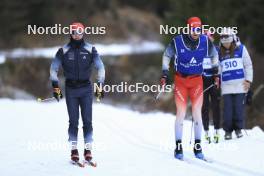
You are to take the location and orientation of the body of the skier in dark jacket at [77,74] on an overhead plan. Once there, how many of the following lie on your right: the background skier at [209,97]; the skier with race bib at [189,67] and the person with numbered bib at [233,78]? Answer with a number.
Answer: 0

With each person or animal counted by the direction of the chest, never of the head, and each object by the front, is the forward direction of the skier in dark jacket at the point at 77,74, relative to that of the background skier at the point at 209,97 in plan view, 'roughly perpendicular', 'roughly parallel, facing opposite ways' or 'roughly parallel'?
roughly parallel

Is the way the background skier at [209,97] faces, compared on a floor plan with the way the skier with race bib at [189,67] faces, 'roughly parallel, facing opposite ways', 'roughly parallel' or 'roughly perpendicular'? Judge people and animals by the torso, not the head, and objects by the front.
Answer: roughly parallel

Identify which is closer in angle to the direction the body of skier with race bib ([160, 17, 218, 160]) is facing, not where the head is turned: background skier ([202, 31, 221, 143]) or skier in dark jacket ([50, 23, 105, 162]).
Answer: the skier in dark jacket

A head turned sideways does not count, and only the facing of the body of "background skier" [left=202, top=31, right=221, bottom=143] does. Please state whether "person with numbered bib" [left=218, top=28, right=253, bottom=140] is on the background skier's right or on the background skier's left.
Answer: on the background skier's left

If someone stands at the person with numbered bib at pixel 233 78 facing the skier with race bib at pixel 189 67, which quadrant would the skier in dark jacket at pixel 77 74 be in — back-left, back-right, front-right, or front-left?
front-right

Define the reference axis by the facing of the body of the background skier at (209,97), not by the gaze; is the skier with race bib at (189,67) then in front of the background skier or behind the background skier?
in front

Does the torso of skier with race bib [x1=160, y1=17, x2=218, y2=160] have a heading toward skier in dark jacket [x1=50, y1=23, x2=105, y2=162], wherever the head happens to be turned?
no

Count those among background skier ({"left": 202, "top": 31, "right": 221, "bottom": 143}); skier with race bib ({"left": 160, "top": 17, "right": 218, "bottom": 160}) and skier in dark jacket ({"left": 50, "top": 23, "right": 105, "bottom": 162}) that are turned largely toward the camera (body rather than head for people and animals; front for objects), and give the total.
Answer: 3

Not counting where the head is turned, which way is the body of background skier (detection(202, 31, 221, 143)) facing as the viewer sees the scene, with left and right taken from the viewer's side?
facing the viewer

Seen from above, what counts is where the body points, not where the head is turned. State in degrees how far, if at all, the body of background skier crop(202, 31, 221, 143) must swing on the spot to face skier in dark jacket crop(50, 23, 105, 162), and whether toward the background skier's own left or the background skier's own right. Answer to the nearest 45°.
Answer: approximately 45° to the background skier's own right

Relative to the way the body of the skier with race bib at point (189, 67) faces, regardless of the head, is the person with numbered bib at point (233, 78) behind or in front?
behind

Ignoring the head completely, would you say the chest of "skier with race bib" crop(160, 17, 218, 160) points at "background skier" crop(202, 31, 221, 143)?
no

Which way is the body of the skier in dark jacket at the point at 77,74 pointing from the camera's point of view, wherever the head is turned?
toward the camera

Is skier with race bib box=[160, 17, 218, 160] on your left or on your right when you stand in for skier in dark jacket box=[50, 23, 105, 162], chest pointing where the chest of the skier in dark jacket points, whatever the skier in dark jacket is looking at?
on your left
